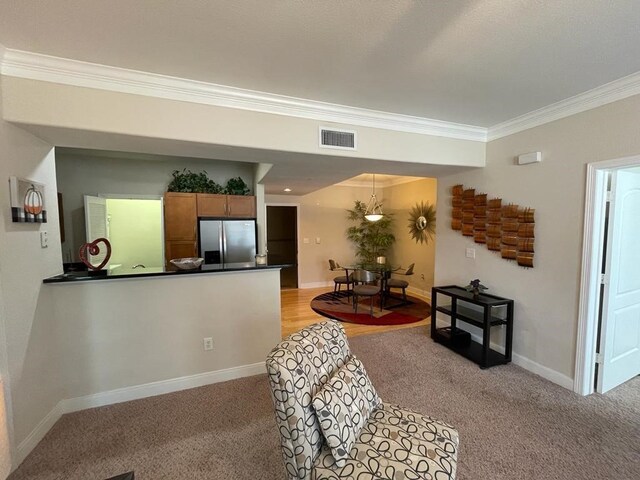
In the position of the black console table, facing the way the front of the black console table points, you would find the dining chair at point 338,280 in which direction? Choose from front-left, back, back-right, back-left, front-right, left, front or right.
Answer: right

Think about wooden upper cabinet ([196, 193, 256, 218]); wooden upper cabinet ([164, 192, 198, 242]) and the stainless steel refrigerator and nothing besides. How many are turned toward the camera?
3

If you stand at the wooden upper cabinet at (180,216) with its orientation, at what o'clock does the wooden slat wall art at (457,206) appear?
The wooden slat wall art is roughly at 10 o'clock from the wooden upper cabinet.

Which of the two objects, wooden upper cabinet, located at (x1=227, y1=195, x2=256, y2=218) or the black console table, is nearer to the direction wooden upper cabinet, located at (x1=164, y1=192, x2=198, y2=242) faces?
the black console table

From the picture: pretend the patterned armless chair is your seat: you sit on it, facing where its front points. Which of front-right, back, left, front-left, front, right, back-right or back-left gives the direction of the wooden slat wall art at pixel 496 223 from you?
left

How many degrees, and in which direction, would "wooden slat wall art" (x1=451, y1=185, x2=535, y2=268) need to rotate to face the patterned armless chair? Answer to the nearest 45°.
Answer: approximately 45° to its left

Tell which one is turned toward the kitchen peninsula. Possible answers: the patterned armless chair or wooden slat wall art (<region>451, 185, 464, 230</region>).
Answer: the wooden slat wall art

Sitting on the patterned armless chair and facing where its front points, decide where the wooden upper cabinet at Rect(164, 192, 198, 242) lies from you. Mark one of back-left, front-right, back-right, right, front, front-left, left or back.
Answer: back

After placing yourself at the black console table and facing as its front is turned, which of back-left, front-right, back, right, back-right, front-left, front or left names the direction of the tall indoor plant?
right

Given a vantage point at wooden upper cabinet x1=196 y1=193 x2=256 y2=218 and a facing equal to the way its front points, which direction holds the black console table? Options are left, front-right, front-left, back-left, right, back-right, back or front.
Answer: front-left

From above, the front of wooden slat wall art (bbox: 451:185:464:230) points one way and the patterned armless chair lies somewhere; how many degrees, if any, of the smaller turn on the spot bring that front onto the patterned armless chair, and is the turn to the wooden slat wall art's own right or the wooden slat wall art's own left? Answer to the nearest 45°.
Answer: approximately 45° to the wooden slat wall art's own left

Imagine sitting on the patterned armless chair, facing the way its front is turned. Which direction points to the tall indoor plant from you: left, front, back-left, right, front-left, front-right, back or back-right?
back-left

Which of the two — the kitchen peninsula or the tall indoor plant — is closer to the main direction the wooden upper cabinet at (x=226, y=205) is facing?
the kitchen peninsula

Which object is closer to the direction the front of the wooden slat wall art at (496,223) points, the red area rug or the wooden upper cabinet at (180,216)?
the wooden upper cabinet

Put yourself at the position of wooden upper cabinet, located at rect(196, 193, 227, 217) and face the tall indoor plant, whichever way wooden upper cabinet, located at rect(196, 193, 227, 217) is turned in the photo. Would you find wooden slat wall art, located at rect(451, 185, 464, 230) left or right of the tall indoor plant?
right
